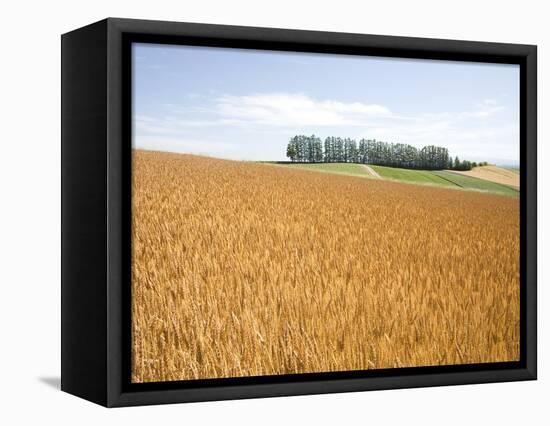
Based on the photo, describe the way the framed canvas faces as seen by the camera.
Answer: facing the viewer and to the right of the viewer
